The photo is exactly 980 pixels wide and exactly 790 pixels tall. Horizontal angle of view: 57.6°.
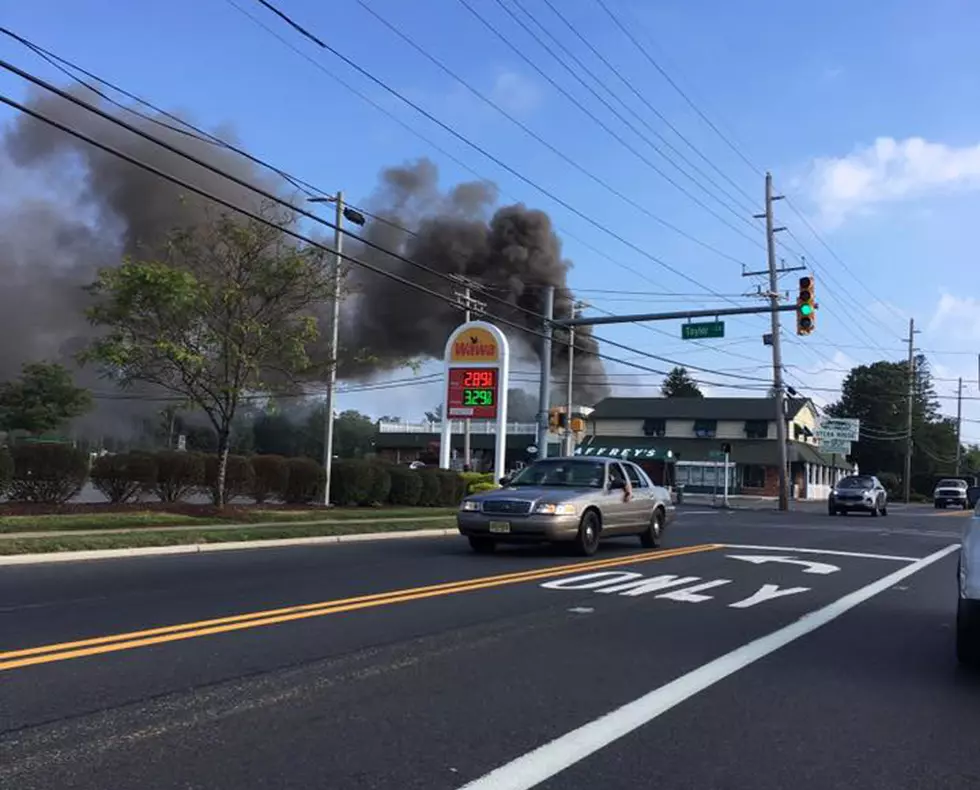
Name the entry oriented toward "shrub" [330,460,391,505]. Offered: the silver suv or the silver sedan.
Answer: the silver suv

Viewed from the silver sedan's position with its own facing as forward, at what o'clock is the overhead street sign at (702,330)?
The overhead street sign is roughly at 5 o'clock from the silver sedan.

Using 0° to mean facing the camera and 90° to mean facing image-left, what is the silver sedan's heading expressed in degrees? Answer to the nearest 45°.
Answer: approximately 45°

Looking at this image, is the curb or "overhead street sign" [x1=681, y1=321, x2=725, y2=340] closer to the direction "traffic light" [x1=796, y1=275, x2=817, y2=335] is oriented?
the curb

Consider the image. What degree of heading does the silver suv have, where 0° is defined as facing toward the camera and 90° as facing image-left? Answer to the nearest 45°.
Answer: approximately 45°

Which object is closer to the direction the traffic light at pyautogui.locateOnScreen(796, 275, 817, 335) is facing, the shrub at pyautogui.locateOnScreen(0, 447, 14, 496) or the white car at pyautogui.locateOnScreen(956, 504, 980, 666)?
the white car

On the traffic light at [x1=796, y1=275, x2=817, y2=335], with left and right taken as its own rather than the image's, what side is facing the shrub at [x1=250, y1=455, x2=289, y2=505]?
right

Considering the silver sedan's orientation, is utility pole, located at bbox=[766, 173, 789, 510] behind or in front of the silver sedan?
behind

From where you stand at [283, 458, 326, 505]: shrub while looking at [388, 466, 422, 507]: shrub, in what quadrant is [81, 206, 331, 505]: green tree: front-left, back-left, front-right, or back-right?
back-right

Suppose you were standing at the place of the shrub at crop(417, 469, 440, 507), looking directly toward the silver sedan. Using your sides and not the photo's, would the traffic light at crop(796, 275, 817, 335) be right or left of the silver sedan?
left

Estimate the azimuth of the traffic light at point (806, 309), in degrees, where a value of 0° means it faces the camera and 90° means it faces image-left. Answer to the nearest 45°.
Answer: approximately 0°

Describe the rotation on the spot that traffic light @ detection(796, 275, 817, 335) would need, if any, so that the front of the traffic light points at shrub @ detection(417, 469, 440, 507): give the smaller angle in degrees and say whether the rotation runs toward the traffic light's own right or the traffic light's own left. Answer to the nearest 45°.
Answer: approximately 90° to the traffic light's own right

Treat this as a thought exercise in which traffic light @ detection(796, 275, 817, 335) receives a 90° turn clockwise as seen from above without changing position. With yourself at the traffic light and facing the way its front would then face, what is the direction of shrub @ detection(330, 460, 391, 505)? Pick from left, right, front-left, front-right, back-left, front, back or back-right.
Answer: front
